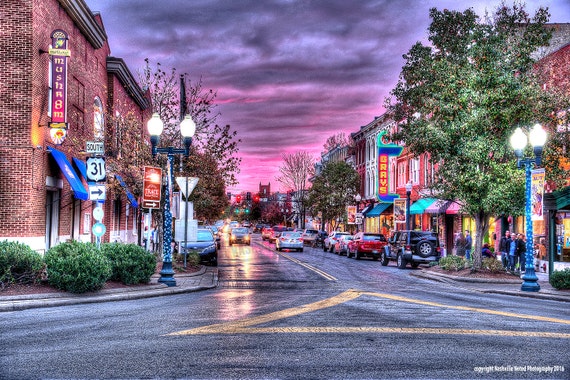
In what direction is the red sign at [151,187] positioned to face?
toward the camera

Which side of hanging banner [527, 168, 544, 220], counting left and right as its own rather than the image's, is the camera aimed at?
front

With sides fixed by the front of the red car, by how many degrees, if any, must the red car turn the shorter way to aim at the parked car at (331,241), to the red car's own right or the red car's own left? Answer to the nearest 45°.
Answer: approximately 45° to the red car's own right

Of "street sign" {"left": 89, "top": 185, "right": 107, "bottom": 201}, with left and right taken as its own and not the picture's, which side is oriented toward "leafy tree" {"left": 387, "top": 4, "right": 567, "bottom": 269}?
left

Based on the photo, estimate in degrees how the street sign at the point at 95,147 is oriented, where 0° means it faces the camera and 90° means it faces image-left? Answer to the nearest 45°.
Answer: approximately 0°

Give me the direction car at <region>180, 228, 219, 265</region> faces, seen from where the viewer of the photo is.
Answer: facing the viewer and to the left of the viewer

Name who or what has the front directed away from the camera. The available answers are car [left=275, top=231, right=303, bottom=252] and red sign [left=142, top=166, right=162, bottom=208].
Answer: the car

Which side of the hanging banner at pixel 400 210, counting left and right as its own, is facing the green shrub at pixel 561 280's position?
front

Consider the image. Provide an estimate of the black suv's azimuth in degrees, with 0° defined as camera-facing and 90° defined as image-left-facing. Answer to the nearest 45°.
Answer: approximately 135°

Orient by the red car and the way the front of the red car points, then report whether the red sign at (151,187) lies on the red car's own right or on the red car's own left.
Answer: on the red car's own left

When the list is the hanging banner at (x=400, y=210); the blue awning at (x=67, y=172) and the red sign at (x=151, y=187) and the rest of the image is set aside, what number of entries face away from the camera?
0

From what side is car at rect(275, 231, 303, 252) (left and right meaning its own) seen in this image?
back

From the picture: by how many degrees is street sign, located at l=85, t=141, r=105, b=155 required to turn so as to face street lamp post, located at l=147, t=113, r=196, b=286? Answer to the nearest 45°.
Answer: approximately 90° to its left

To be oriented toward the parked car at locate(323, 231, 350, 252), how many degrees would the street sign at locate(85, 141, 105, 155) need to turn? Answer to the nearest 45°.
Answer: approximately 135° to its left
